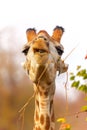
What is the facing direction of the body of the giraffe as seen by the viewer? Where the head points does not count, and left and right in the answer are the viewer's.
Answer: facing the viewer
